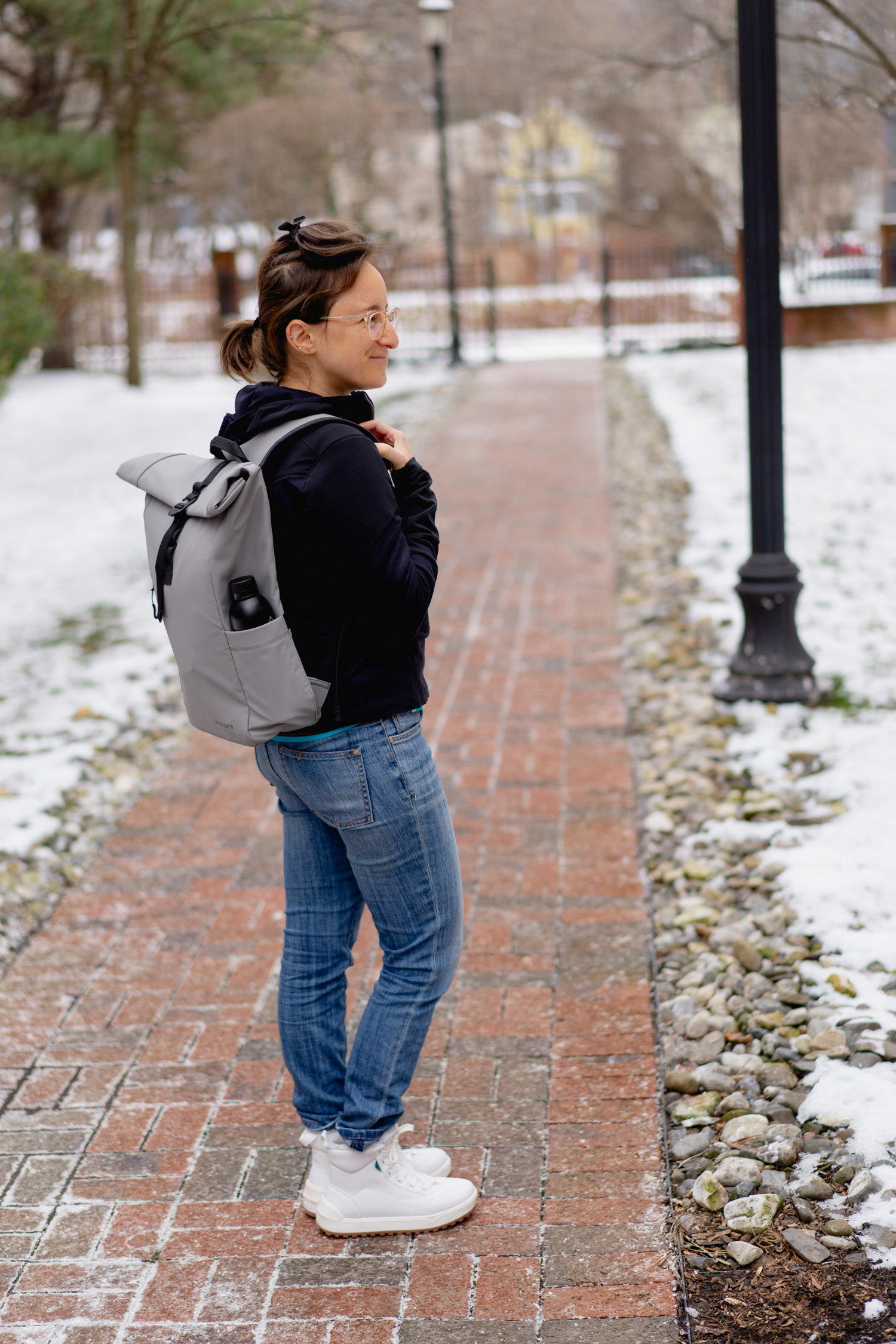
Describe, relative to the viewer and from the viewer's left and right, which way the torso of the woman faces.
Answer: facing to the right of the viewer

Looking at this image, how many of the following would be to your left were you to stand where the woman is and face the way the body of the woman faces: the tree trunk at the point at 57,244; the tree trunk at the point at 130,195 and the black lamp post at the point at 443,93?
3

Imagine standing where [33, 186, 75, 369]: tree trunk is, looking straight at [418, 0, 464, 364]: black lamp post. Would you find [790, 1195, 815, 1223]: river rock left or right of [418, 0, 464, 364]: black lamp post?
right

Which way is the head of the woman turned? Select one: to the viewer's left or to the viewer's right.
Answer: to the viewer's right
